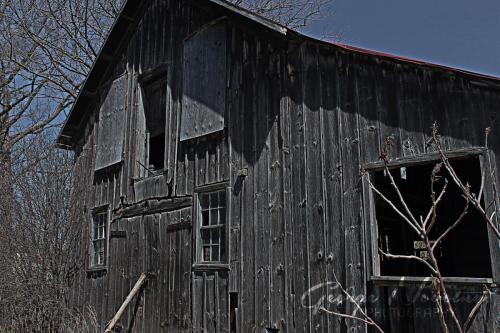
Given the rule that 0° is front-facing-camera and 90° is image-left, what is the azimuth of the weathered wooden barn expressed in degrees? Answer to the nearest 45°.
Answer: approximately 45°

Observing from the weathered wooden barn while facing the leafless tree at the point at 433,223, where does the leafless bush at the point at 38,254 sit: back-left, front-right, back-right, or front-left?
back-right

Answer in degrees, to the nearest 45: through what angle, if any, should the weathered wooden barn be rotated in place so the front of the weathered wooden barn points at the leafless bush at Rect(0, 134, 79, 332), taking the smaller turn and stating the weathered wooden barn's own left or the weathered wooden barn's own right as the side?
approximately 90° to the weathered wooden barn's own right
